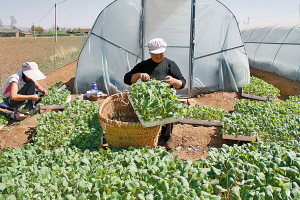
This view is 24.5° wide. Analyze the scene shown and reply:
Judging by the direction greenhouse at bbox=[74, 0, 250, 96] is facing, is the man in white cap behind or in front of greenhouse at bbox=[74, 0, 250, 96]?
in front

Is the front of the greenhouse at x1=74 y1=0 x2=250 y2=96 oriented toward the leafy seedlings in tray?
yes

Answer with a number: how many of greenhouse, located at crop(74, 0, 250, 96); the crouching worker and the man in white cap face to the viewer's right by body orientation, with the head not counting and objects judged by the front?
1

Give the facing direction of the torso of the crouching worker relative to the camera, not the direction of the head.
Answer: to the viewer's right

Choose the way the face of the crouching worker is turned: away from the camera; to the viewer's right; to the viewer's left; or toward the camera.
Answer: to the viewer's right

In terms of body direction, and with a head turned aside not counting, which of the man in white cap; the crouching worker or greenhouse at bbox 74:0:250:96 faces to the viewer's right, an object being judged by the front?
the crouching worker
